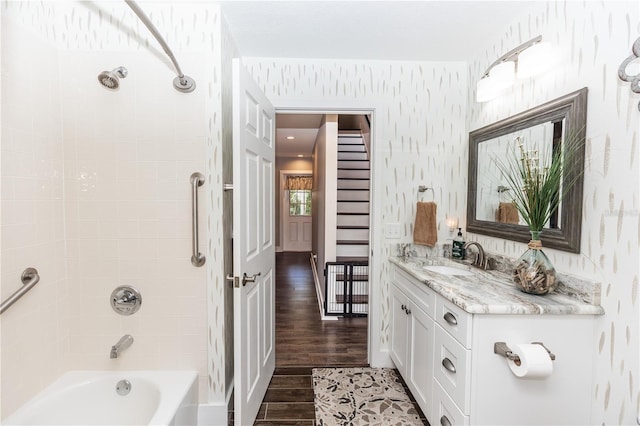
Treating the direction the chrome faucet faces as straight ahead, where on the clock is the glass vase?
The glass vase is roughly at 10 o'clock from the chrome faucet.

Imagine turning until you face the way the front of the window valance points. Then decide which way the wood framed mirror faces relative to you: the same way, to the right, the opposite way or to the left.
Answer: to the right

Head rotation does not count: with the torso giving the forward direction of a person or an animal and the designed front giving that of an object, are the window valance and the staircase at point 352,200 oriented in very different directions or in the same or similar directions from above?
same or similar directions

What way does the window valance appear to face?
toward the camera

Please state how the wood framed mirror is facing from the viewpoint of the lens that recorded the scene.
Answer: facing the viewer and to the left of the viewer

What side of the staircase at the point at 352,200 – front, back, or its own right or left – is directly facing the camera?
front

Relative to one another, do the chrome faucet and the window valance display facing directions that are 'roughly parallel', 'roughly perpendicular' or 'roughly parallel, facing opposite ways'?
roughly perpendicular

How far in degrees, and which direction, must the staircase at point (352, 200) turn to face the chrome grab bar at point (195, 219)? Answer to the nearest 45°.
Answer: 0° — it already faces it

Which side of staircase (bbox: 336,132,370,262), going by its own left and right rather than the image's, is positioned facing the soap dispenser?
front

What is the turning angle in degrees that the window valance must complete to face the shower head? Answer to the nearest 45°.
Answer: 0° — it already faces it

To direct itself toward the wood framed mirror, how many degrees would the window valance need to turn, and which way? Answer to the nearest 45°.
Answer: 0° — it already faces it

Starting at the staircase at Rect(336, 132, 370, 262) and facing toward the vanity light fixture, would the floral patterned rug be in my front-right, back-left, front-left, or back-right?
front-right

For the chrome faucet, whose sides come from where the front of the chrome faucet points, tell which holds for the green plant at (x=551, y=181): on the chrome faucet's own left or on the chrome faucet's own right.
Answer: on the chrome faucet's own left

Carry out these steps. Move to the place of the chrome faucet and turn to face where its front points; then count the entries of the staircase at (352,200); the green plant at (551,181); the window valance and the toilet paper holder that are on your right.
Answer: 2
